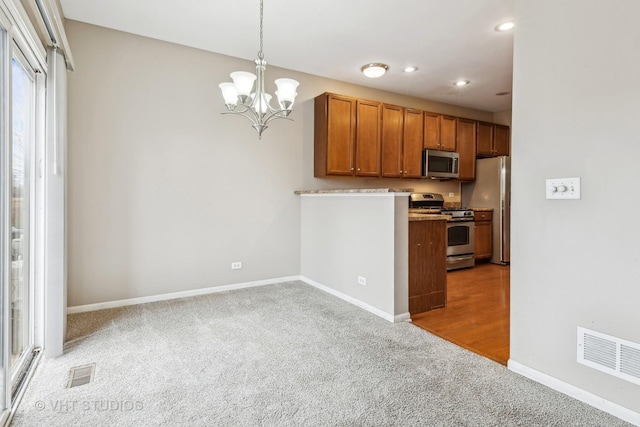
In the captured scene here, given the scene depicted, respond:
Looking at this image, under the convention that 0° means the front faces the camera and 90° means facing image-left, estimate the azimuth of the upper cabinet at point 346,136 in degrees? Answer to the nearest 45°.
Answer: approximately 315°

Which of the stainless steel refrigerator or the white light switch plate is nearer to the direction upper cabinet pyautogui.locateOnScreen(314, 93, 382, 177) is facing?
the white light switch plate

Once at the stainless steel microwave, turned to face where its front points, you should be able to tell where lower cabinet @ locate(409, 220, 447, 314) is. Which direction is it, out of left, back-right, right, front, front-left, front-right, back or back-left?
front-right

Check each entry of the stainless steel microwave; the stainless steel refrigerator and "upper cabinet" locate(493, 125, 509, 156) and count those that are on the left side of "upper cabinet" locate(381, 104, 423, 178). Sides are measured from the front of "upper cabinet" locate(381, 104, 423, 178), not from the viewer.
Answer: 3

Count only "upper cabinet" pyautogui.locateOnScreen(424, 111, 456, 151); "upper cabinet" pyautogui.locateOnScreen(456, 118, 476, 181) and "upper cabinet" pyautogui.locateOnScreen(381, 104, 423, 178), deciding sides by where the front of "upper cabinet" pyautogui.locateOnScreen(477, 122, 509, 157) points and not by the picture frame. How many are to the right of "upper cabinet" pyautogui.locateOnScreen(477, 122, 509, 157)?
3

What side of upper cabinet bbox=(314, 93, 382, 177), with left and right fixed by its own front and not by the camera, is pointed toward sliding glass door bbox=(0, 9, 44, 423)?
right

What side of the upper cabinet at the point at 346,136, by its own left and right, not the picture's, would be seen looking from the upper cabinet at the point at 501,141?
left

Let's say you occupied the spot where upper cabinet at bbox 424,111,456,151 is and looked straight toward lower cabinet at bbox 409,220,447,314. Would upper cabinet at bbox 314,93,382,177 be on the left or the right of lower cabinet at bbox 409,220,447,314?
right

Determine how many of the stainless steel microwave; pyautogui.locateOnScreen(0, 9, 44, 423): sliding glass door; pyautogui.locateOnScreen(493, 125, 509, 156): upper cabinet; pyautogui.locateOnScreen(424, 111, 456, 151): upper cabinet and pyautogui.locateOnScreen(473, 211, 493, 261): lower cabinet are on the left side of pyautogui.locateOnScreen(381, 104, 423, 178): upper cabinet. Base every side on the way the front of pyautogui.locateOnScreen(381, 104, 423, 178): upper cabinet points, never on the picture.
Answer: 4

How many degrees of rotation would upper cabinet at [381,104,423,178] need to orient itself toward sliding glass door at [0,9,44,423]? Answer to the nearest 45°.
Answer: approximately 90° to its right
